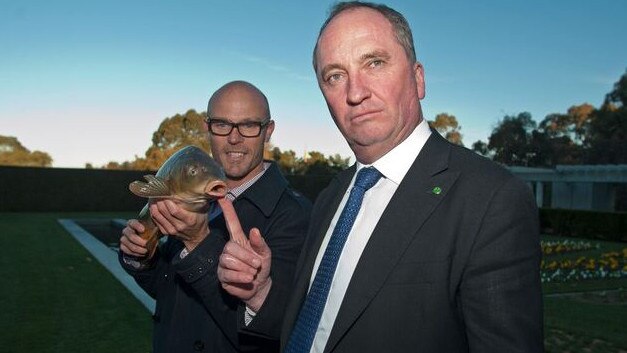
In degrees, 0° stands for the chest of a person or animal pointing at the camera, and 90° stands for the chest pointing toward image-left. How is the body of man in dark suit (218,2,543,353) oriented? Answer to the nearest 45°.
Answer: approximately 45°

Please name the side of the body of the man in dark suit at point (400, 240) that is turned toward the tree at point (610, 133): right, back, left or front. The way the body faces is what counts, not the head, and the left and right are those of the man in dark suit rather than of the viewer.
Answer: back

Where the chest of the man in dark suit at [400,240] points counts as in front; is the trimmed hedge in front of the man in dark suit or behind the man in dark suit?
behind

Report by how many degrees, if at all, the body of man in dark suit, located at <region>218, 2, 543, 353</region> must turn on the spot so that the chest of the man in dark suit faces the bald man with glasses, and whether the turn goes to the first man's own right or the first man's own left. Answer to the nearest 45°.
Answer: approximately 90° to the first man's own right

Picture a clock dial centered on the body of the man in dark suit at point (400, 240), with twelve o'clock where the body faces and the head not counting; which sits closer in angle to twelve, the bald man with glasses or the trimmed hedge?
the bald man with glasses

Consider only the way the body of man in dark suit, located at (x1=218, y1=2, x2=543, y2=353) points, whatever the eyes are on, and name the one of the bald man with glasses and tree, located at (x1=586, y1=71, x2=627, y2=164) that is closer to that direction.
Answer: the bald man with glasses
